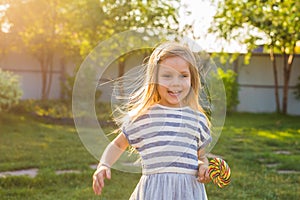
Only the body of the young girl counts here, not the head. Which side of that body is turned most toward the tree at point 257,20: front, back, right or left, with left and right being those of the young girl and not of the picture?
back

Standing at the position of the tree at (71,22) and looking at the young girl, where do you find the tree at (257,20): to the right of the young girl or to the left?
left

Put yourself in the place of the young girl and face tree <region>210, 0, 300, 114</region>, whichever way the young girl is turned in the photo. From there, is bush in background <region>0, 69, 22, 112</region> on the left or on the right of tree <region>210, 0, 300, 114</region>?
left

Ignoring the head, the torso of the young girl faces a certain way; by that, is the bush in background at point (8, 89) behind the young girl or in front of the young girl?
behind

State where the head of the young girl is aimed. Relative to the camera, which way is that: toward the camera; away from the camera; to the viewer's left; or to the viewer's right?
toward the camera

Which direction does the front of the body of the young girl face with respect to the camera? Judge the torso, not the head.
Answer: toward the camera
